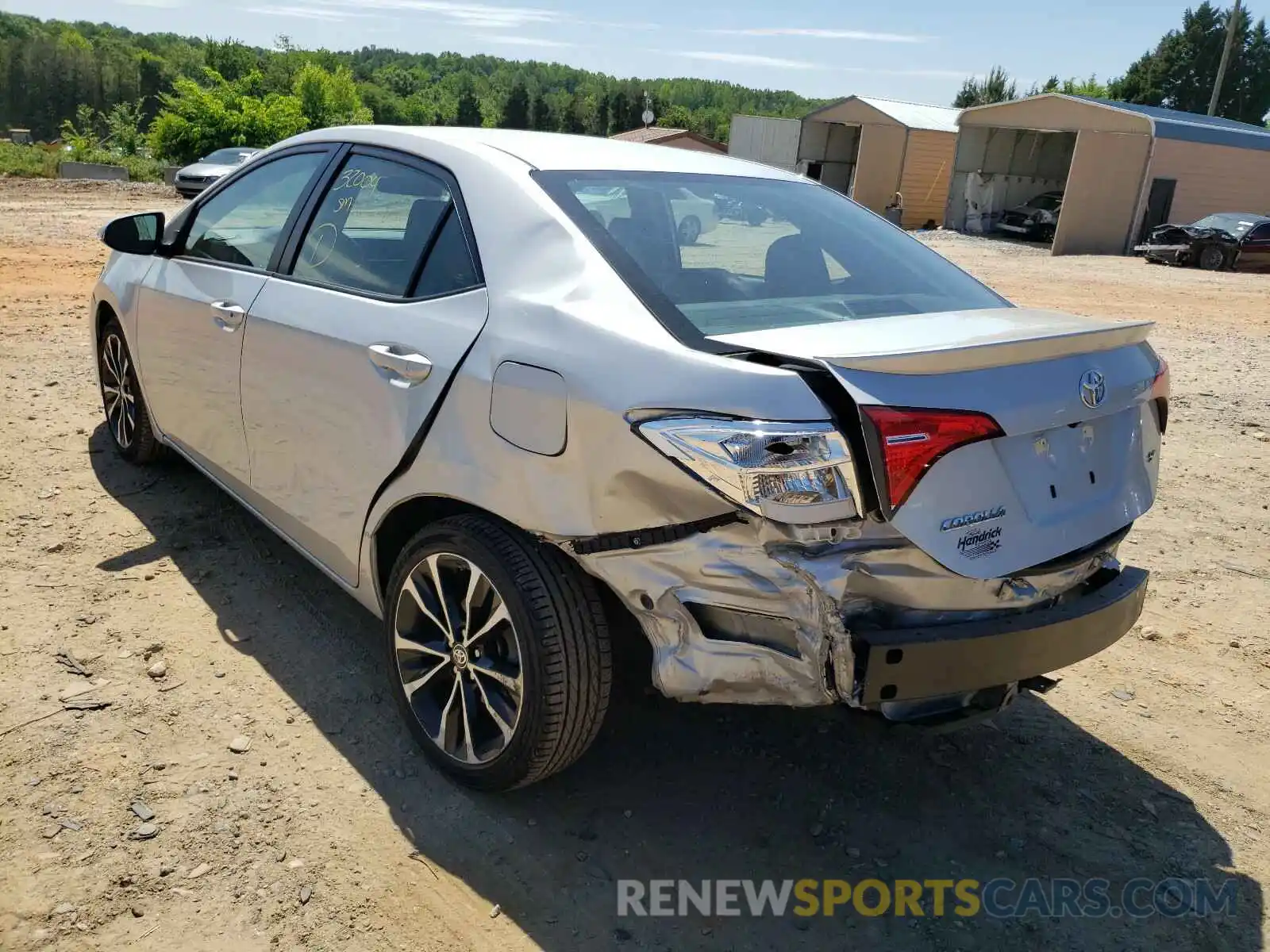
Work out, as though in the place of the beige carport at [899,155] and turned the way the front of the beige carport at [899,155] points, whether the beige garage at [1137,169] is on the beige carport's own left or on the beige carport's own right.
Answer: on the beige carport's own left

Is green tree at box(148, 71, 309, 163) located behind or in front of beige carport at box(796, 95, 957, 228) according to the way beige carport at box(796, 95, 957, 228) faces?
in front

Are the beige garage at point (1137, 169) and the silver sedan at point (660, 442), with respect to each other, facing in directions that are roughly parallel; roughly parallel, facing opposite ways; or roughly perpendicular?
roughly perpendicular

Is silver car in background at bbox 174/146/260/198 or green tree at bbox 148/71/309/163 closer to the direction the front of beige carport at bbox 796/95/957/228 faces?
the silver car in background

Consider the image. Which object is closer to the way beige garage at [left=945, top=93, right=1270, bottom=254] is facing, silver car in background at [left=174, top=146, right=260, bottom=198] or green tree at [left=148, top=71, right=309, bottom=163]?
the silver car in background

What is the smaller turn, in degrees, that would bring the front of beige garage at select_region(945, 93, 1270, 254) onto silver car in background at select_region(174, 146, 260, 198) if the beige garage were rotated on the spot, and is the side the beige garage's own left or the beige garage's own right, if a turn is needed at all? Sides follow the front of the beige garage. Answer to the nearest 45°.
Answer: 0° — it already faces it

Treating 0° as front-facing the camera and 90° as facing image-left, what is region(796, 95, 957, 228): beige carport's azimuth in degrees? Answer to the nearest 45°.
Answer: approximately 45°

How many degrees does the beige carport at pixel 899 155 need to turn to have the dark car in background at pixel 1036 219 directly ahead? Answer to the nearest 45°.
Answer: approximately 90° to its left

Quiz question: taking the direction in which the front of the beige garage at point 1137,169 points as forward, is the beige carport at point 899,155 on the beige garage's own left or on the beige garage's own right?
on the beige garage's own right

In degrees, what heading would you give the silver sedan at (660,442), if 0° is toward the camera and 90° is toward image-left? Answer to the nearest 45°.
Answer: approximately 135°

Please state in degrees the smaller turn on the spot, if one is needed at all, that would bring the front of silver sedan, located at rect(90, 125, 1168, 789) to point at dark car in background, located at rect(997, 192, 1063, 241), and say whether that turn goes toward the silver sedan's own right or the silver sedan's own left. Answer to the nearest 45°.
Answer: approximately 45° to the silver sedan's own right
